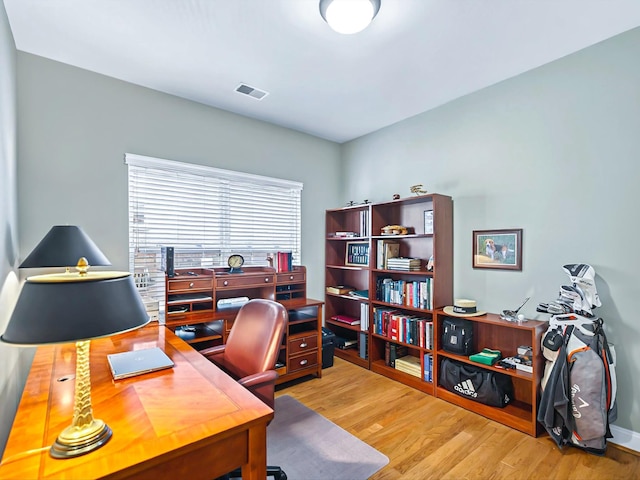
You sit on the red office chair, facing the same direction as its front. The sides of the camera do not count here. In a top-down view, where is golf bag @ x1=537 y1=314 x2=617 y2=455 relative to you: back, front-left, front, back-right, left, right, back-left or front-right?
back-left

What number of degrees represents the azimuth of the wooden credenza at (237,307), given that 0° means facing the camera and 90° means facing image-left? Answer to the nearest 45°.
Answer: approximately 315°

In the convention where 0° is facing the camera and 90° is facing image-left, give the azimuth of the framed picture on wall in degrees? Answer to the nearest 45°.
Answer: approximately 45°

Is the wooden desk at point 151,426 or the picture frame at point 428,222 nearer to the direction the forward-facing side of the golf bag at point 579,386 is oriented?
the wooden desk

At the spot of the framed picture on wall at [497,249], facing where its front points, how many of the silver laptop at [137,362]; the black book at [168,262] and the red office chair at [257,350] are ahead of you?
3

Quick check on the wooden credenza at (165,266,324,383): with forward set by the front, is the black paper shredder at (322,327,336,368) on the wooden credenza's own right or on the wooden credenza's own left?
on the wooden credenza's own left

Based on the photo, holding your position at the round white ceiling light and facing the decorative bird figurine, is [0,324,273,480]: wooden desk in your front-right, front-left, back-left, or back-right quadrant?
back-left
